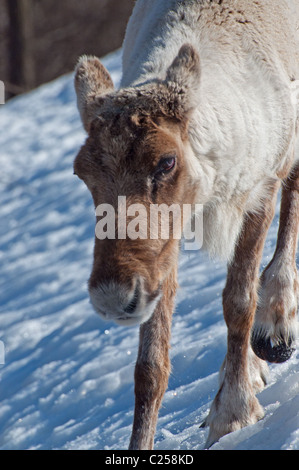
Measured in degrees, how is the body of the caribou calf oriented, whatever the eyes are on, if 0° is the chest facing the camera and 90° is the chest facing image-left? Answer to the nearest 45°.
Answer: approximately 45°
